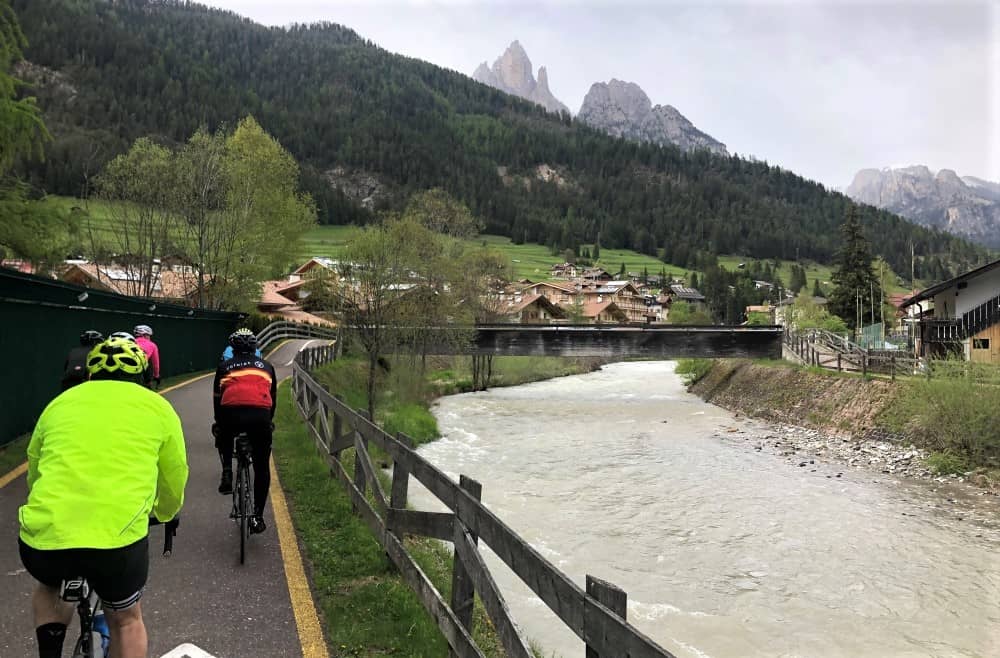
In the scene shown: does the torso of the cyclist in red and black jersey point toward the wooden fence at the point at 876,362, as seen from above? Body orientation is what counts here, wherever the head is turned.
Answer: no

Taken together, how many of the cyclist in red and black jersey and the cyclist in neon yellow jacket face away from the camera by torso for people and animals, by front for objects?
2

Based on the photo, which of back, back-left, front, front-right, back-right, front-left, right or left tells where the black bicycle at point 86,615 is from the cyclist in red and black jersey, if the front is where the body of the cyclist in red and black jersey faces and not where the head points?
back

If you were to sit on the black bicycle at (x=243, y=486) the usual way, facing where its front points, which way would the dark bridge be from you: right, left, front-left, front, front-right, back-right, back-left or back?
front-right

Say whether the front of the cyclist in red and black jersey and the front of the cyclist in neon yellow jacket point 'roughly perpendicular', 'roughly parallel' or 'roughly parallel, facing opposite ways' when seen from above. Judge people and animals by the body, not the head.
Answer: roughly parallel

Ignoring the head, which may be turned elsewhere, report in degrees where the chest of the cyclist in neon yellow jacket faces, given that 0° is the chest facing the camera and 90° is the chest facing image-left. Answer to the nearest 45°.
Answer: approximately 180°

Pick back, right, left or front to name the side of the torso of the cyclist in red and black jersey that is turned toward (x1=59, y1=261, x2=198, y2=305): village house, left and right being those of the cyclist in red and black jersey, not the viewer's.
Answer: front

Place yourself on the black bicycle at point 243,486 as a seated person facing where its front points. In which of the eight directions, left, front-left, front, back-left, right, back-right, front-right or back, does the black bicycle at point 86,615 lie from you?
back

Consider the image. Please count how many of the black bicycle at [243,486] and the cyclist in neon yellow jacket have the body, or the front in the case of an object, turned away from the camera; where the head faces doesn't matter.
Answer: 2

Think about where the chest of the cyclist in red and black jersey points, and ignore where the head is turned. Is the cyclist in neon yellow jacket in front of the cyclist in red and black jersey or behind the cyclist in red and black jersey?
behind

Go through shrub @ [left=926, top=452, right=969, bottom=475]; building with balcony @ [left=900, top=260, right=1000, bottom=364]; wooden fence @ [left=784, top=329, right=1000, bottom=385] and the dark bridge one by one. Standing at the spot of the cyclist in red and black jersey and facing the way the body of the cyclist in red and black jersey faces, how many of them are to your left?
0

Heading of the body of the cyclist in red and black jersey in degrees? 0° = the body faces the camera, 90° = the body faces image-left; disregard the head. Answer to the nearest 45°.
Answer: approximately 180°

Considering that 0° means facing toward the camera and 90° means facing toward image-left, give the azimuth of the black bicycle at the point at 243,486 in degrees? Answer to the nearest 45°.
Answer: approximately 180°

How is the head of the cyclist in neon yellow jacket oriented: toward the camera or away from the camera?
away from the camera

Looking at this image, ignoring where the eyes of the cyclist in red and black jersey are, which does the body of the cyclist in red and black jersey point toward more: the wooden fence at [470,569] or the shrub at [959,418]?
the shrub
